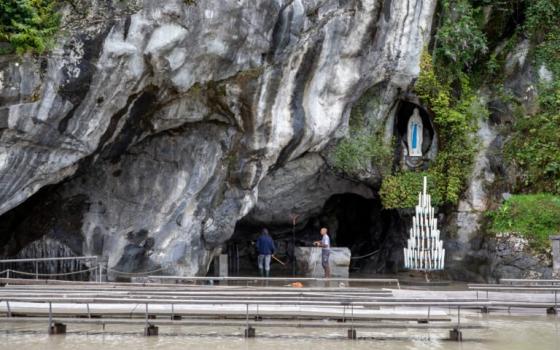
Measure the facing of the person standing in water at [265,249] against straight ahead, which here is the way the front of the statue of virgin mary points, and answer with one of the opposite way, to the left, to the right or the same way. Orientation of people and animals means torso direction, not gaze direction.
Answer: the opposite way

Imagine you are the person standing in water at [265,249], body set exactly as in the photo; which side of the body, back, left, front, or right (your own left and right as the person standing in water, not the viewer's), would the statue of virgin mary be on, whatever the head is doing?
right

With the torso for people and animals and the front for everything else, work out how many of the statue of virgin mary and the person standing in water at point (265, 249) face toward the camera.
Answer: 1

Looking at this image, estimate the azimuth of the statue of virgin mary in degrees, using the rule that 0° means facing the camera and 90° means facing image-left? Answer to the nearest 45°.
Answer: approximately 0°

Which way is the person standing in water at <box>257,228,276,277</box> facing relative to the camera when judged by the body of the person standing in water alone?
away from the camera

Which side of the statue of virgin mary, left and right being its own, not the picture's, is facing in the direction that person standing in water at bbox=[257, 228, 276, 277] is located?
right

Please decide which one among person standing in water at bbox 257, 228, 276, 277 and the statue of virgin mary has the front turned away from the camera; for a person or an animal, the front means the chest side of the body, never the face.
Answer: the person standing in water
